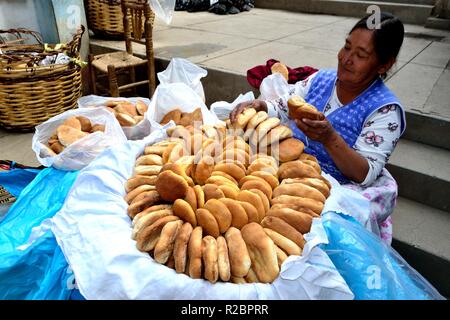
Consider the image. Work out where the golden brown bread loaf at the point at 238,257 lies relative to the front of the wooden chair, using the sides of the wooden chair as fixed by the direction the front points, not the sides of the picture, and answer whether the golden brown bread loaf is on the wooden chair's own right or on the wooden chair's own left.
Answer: on the wooden chair's own left

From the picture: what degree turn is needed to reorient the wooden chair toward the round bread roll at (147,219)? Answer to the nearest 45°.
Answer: approximately 45° to its left

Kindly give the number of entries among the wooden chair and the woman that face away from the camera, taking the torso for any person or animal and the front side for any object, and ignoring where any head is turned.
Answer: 0

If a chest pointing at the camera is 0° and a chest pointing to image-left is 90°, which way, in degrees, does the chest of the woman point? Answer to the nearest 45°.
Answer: approximately 45°

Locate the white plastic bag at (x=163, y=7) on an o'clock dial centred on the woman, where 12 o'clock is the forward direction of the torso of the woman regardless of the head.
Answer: The white plastic bag is roughly at 3 o'clock from the woman.

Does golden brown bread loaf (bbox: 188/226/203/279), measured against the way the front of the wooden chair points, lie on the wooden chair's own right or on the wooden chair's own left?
on the wooden chair's own left

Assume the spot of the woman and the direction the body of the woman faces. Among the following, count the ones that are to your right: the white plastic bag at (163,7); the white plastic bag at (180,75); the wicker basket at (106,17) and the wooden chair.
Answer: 4

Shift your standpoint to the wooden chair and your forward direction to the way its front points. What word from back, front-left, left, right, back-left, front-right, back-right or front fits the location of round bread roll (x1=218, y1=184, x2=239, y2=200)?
front-left

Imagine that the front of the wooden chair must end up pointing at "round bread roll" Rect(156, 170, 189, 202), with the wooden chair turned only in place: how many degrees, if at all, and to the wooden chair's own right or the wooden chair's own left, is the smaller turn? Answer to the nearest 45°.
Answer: approximately 45° to the wooden chair's own left

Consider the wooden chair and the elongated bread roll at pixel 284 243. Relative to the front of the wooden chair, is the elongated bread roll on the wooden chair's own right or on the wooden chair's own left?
on the wooden chair's own left

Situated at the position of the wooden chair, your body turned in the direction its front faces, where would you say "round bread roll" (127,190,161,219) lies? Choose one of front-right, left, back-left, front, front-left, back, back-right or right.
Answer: front-left

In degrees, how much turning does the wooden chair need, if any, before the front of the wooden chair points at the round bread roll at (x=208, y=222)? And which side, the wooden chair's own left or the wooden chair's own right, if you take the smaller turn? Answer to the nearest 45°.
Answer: approximately 45° to the wooden chair's own left

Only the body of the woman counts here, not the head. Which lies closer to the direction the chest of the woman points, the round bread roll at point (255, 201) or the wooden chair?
the round bread roll

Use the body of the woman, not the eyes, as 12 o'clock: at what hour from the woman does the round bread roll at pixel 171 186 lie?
The round bread roll is roughly at 12 o'clock from the woman.

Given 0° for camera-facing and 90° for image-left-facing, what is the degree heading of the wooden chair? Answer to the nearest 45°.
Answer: approximately 45°

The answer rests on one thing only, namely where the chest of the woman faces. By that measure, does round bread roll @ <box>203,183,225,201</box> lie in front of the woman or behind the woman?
in front

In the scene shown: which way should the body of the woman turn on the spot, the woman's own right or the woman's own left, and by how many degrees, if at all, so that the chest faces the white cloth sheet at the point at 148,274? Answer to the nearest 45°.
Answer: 0° — they already face it

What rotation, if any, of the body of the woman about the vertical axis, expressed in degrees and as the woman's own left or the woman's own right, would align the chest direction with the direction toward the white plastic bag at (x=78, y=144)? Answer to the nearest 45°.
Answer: approximately 45° to the woman's own right

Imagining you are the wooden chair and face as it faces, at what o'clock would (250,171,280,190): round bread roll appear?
The round bread roll is roughly at 10 o'clock from the wooden chair.
